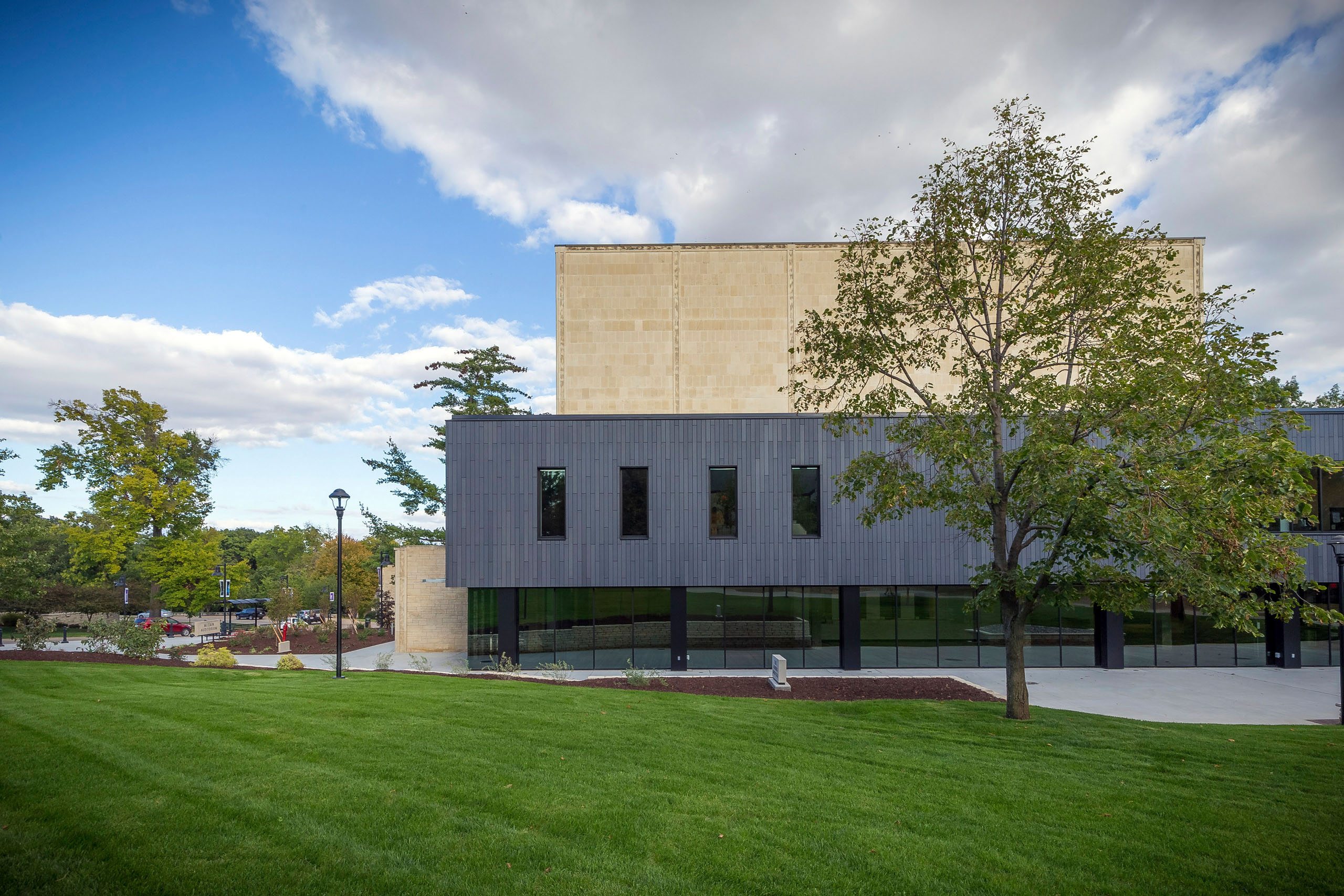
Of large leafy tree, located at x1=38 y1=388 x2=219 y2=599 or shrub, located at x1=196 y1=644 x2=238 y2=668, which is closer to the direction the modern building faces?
the shrub

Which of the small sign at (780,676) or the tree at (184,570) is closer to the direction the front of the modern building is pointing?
the small sign

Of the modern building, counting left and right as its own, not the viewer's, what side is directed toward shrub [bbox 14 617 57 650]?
right

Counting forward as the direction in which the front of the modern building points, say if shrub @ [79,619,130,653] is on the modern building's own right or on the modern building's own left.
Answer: on the modern building's own right

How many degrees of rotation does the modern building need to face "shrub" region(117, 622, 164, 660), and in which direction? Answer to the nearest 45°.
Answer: approximately 90° to its right

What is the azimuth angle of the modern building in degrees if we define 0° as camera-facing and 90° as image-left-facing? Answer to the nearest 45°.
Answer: approximately 0°

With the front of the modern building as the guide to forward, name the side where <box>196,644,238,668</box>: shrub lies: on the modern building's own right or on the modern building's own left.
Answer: on the modern building's own right

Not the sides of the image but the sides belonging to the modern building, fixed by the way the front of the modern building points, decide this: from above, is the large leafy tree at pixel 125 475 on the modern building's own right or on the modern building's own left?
on the modern building's own right
